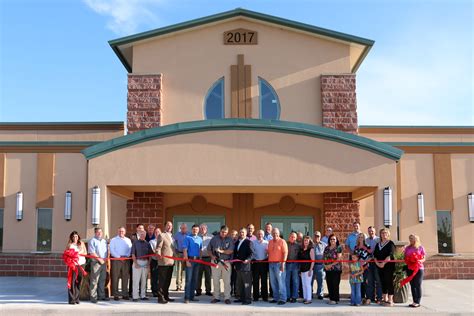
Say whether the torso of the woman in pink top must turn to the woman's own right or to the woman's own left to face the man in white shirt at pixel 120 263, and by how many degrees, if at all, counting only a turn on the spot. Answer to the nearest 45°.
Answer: approximately 45° to the woman's own right

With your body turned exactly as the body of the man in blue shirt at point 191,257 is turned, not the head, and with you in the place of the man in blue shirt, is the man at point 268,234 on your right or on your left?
on your left

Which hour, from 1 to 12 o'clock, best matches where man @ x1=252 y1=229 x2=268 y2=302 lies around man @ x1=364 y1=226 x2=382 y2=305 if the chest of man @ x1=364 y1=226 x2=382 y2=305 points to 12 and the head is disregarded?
man @ x1=252 y1=229 x2=268 y2=302 is roughly at 3 o'clock from man @ x1=364 y1=226 x2=382 y2=305.

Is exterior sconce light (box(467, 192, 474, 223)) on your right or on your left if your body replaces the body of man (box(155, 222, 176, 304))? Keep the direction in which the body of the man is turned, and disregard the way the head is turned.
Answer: on your left

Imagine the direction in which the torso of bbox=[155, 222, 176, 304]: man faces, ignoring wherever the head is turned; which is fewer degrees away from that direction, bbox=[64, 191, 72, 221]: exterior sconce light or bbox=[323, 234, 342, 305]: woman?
the woman

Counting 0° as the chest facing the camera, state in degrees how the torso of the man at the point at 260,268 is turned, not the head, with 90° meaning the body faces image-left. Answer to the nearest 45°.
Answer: approximately 0°

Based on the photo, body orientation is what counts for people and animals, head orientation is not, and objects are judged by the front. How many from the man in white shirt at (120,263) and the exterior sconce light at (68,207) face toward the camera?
2

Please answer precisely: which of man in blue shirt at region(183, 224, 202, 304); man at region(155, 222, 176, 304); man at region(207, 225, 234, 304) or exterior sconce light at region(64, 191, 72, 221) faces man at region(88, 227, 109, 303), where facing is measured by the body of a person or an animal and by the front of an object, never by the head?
the exterior sconce light

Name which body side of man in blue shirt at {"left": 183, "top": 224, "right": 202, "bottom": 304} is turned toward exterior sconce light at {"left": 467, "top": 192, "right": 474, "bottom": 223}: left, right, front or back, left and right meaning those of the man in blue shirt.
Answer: left
